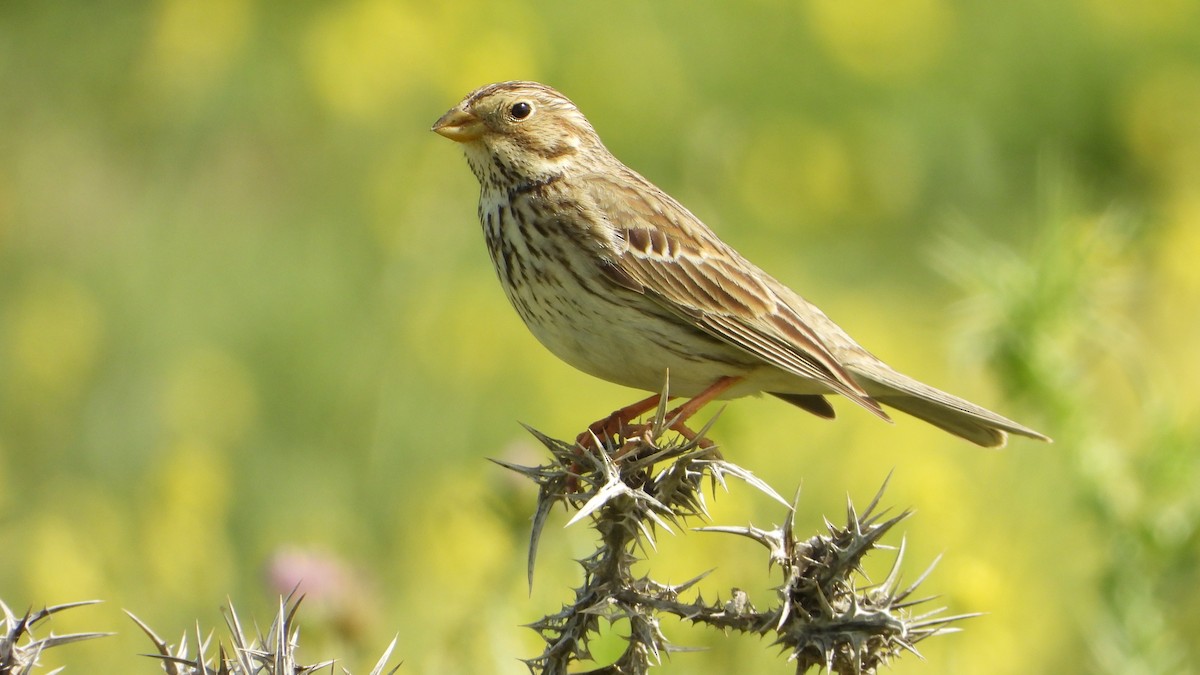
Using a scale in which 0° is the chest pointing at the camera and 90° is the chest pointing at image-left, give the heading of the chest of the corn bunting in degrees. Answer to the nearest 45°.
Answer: approximately 90°
